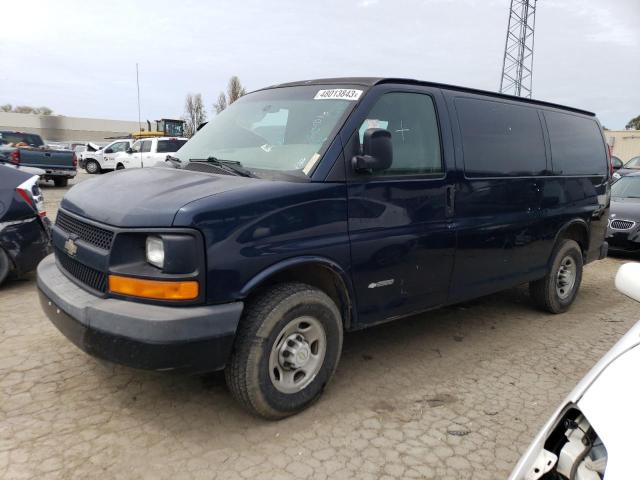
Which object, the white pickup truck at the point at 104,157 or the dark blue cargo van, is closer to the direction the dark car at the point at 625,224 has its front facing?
the dark blue cargo van

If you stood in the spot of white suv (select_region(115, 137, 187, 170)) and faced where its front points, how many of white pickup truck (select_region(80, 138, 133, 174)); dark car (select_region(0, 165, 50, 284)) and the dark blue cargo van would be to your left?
2

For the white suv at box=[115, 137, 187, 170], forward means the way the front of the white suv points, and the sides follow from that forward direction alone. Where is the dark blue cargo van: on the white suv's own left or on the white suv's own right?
on the white suv's own left

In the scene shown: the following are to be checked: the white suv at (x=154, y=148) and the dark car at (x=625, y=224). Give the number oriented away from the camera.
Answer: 0

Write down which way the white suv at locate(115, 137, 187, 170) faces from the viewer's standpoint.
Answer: facing to the left of the viewer

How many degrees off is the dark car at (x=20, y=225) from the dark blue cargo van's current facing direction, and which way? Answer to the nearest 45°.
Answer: approximately 90° to its right

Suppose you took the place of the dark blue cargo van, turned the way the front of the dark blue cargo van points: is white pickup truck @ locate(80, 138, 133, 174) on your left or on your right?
on your right

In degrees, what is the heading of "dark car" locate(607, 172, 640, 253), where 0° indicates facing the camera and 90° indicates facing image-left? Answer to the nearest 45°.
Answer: approximately 45°

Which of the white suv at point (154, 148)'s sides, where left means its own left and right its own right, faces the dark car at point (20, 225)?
left
